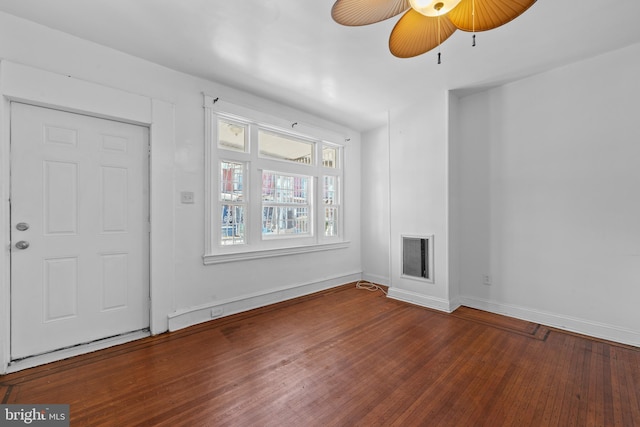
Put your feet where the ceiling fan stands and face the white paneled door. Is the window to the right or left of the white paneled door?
right

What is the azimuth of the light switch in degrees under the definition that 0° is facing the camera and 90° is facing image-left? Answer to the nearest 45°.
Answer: approximately 315°

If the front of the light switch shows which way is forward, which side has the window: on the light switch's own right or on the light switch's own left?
on the light switch's own left

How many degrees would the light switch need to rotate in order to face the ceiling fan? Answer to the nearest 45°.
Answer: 0° — it already faces it

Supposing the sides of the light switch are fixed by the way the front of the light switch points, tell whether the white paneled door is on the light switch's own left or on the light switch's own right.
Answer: on the light switch's own right

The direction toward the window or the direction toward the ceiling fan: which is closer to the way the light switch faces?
the ceiling fan
